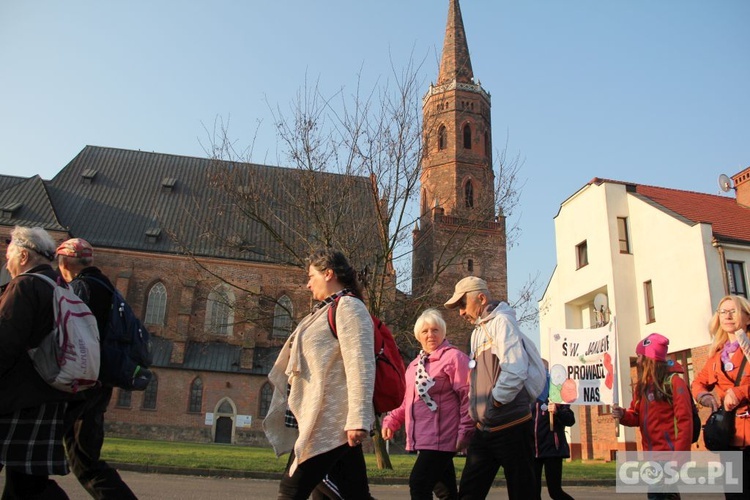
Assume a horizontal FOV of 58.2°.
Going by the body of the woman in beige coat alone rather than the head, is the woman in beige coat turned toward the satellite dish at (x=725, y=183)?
no

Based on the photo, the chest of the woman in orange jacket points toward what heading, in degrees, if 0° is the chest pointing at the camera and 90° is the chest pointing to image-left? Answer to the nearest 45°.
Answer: approximately 45°

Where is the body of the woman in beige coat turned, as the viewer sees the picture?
to the viewer's left

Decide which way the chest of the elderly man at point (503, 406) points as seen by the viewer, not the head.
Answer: to the viewer's left

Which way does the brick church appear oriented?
toward the camera

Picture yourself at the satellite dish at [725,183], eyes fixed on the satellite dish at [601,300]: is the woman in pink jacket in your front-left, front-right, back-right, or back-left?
front-left

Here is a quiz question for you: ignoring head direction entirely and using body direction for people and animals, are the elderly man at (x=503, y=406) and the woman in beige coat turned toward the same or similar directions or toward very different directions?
same or similar directions

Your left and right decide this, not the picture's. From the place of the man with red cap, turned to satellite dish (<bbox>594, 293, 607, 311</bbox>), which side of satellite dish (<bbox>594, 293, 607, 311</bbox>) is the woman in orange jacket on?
right

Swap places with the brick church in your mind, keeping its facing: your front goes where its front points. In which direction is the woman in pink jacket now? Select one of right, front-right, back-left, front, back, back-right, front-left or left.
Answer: front

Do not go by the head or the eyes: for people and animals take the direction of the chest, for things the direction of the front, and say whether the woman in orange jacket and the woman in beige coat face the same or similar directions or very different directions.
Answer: same or similar directions
